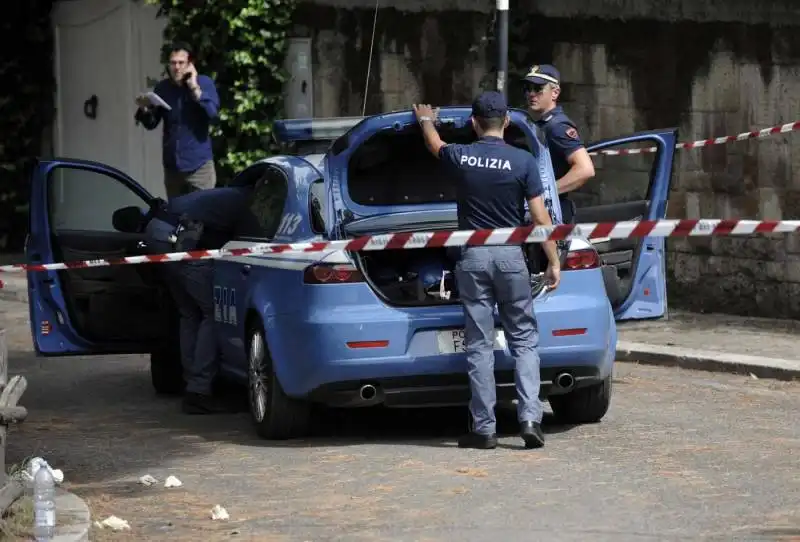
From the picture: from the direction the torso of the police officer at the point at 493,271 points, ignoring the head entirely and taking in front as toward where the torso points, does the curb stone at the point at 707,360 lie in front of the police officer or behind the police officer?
in front

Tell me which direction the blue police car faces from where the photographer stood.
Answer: facing away from the viewer and to the left of the viewer

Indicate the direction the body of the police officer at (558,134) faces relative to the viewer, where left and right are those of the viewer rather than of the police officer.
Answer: facing the viewer and to the left of the viewer

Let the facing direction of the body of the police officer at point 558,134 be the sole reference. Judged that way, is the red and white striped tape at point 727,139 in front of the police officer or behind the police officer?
behind

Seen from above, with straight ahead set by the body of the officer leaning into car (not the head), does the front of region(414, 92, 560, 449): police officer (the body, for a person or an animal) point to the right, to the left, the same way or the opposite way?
to the left

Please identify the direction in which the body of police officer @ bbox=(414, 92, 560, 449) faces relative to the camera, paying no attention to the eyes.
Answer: away from the camera

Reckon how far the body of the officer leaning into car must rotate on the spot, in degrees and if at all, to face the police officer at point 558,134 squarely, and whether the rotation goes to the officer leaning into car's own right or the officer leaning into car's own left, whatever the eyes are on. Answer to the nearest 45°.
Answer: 0° — they already face them

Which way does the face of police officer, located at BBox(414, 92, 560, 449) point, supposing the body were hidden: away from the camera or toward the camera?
away from the camera

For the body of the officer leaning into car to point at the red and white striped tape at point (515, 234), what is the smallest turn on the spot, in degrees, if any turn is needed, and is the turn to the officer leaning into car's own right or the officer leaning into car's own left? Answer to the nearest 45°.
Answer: approximately 45° to the officer leaning into car's own right

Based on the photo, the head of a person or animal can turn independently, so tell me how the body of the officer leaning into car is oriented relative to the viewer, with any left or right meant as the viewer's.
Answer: facing to the right of the viewer

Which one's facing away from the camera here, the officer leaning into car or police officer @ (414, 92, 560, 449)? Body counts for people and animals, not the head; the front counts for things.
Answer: the police officer

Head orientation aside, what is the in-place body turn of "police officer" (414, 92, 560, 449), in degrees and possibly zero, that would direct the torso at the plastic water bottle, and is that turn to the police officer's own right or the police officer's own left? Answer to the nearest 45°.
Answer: approximately 135° to the police officer's own left
